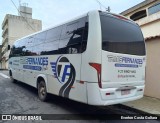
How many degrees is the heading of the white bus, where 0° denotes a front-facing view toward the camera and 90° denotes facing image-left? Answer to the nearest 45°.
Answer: approximately 135°
